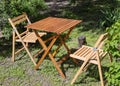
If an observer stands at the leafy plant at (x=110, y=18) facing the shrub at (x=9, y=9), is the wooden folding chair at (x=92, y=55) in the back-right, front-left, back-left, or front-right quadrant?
front-left

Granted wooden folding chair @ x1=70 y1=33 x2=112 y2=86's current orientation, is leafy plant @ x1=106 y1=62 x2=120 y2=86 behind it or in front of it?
behind

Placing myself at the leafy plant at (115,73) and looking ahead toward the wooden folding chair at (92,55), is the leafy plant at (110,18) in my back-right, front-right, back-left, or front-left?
front-right

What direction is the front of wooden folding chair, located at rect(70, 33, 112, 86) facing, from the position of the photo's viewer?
facing away from the viewer and to the left of the viewer

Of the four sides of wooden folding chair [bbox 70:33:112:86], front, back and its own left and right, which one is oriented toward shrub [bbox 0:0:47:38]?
front

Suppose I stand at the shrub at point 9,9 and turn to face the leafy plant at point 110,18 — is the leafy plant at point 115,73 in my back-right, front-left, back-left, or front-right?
front-right

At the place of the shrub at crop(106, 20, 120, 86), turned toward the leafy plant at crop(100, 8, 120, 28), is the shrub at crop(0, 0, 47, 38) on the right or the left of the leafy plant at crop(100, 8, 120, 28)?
left

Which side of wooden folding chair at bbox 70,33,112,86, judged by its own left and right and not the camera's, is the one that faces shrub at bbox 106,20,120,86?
back
